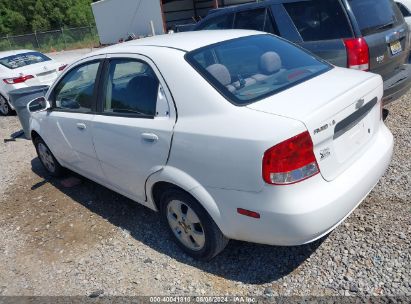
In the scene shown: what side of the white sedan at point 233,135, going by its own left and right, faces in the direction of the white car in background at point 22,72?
front

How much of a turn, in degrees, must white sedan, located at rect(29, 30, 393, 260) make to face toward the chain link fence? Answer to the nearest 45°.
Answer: approximately 45° to its right

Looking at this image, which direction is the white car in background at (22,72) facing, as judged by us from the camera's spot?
facing away from the viewer and to the left of the viewer

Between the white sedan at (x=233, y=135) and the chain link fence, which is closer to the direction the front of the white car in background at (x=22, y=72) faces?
the chain link fence

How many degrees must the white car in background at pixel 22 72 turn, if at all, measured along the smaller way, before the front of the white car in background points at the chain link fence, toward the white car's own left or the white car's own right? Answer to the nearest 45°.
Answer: approximately 45° to the white car's own right

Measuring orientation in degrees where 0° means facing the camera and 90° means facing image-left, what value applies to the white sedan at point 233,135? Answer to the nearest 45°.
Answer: approximately 135°

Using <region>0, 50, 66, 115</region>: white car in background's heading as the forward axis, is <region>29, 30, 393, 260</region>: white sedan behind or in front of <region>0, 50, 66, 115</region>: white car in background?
behind

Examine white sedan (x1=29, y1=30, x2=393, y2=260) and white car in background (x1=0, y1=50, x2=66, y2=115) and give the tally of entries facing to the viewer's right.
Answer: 0
